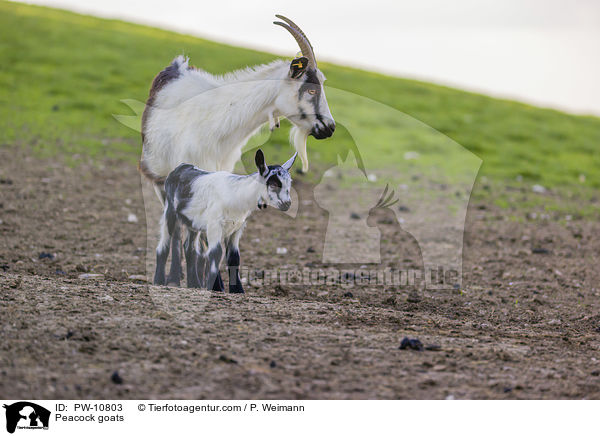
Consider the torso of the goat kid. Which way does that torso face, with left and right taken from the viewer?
facing the viewer and to the right of the viewer

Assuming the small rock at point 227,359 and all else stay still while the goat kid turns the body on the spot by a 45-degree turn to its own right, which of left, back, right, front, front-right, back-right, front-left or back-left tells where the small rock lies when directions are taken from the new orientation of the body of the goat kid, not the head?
front

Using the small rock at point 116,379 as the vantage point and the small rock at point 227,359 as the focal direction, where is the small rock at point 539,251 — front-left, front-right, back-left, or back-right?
front-left

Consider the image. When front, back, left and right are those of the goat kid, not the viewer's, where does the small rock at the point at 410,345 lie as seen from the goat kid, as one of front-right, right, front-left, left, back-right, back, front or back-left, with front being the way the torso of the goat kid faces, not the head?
front

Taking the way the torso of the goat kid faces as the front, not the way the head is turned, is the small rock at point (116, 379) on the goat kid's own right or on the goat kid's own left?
on the goat kid's own right

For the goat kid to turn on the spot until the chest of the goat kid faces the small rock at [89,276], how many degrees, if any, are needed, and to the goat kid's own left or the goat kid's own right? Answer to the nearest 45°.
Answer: approximately 180°

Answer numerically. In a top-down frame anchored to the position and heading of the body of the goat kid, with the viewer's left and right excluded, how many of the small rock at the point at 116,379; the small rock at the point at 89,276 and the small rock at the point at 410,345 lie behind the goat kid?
1
